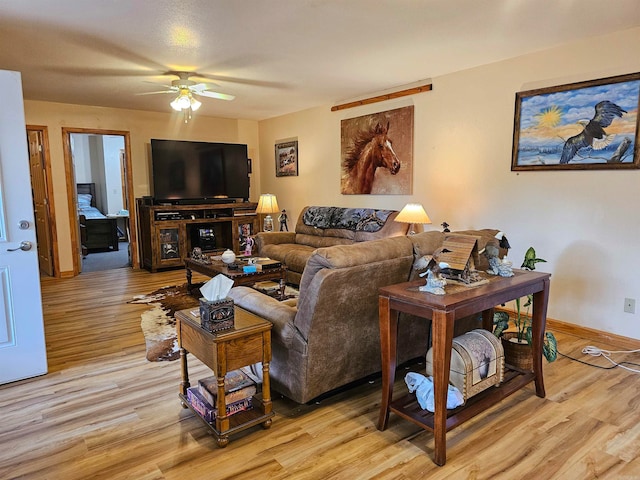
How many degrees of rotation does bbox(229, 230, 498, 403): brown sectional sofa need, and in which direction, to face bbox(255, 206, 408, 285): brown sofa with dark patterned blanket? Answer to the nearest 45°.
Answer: approximately 45° to its right

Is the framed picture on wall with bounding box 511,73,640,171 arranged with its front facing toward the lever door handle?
yes

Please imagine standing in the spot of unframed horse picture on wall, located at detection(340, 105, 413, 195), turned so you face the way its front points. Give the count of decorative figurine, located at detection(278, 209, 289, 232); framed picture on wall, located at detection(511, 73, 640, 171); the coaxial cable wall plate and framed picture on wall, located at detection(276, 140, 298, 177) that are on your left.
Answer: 2

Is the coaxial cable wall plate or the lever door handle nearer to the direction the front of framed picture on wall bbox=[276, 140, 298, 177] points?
the lever door handle

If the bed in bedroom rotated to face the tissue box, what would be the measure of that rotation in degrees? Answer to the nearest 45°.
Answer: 0° — it already faces it

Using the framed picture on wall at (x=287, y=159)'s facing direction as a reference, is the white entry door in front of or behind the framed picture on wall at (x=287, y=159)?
in front

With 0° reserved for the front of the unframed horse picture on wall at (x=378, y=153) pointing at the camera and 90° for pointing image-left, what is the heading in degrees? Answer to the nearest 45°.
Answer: approximately 45°
